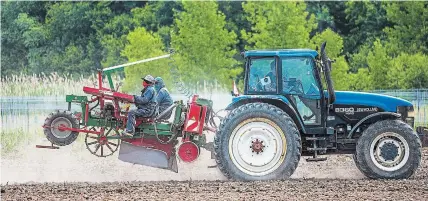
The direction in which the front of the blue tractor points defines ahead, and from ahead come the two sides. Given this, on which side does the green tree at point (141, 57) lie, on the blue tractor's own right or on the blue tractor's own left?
on the blue tractor's own left

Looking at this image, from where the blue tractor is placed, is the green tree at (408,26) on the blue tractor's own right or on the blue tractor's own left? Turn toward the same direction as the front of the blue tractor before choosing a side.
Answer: on the blue tractor's own left

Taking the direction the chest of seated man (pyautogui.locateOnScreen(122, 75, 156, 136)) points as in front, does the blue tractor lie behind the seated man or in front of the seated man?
behind

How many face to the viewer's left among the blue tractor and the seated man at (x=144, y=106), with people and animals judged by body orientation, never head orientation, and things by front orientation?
1

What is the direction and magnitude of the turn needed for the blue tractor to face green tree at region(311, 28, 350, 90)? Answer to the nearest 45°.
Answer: approximately 90° to its left

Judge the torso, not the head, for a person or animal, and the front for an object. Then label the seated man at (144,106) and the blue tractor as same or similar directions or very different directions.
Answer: very different directions

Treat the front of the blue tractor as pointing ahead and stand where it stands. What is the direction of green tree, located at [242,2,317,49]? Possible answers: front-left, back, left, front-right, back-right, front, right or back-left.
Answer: left

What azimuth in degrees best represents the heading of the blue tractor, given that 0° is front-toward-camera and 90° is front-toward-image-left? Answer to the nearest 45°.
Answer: approximately 270°

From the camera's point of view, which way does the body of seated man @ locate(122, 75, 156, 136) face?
to the viewer's left
